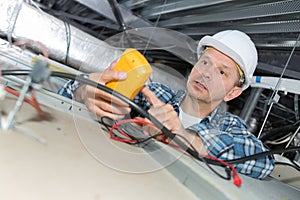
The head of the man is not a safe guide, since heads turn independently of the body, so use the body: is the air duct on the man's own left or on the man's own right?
on the man's own right

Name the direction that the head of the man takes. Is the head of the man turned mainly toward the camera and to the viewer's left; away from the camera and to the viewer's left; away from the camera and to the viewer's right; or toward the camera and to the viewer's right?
toward the camera and to the viewer's left

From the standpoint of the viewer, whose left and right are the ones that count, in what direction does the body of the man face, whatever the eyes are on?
facing the viewer and to the left of the viewer
